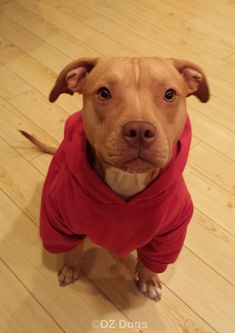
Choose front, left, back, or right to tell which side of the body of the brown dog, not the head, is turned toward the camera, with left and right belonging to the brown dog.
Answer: front
